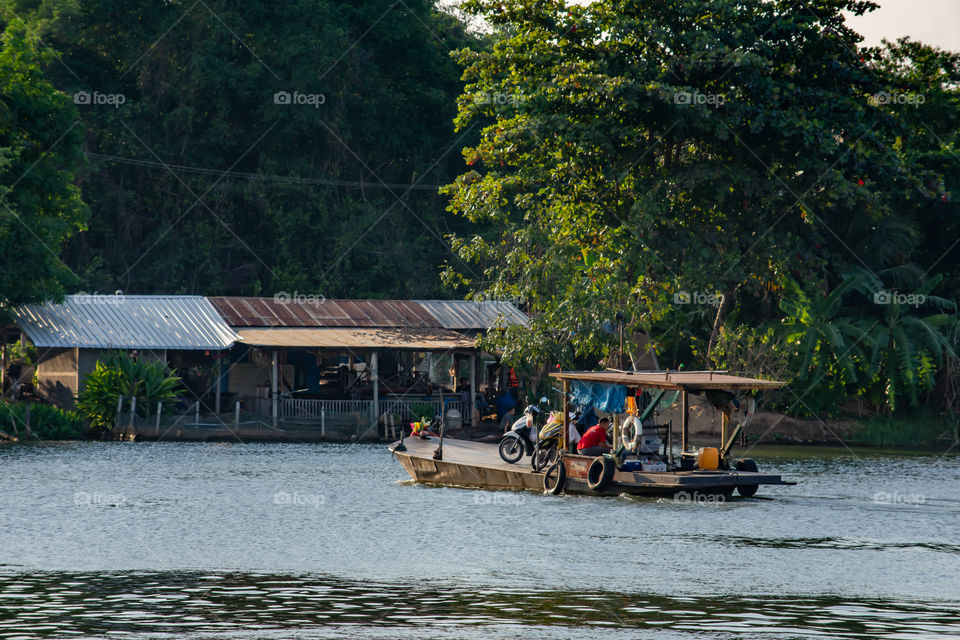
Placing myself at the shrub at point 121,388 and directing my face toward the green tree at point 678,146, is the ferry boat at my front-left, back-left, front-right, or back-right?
front-right

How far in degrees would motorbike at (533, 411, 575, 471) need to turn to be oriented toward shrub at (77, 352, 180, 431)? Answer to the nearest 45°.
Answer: approximately 90° to its right

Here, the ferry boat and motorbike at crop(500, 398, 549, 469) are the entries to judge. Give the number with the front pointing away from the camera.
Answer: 0

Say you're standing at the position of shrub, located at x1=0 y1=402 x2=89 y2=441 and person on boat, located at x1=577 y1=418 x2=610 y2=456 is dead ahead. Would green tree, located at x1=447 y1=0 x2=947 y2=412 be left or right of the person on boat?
left

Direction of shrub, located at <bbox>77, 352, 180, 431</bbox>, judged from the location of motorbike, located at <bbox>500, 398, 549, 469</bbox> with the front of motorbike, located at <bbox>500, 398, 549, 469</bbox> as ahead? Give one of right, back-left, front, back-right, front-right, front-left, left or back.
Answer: right

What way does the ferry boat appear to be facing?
to the viewer's left

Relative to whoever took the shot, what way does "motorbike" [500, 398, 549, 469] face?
facing the viewer and to the left of the viewer

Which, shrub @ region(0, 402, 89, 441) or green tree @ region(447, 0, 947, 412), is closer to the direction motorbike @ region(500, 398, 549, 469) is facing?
the shrub

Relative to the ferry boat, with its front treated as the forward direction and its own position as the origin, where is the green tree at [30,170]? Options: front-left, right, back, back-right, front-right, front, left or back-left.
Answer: front-right
